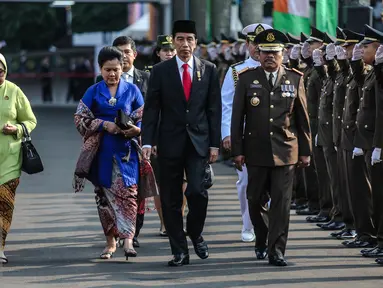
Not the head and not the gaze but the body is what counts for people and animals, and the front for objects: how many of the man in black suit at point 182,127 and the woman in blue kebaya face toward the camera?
2

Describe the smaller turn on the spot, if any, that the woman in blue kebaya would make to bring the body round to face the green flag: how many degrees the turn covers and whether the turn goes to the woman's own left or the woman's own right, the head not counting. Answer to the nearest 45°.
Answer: approximately 135° to the woman's own left

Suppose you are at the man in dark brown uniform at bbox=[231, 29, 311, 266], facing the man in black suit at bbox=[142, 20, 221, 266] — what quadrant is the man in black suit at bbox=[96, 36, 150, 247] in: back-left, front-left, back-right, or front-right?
front-right

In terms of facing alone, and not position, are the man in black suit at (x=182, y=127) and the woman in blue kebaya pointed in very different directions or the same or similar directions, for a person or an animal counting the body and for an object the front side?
same or similar directions

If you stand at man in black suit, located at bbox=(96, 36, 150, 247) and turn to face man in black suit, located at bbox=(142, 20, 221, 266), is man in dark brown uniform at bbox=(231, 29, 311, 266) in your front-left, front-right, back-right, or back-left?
front-left

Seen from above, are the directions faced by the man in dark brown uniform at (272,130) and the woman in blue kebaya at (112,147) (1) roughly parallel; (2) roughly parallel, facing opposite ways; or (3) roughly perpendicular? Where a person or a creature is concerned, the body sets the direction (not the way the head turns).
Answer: roughly parallel

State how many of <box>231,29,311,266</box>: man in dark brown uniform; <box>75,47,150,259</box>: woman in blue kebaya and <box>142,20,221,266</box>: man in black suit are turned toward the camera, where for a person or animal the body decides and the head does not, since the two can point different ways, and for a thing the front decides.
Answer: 3

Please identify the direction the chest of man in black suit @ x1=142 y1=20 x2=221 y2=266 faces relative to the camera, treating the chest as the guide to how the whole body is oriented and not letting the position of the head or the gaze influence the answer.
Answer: toward the camera

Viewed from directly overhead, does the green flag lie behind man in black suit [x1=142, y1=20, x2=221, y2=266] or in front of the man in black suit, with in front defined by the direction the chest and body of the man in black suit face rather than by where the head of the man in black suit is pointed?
behind

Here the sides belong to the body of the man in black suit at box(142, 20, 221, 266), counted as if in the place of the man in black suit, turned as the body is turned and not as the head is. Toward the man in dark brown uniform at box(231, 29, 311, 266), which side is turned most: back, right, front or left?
left

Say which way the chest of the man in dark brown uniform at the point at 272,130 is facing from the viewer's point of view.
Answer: toward the camera
